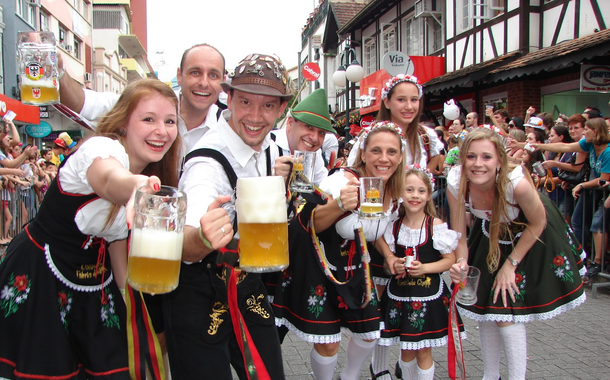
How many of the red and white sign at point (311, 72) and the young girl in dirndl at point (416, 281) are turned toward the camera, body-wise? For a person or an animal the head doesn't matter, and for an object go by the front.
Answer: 2

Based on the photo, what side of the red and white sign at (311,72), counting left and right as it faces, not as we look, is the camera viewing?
front

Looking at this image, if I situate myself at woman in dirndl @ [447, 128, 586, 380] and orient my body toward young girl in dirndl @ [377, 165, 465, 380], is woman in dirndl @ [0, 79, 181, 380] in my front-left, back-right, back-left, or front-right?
front-left

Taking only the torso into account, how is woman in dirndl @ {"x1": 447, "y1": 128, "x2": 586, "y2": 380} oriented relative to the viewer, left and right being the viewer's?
facing the viewer and to the left of the viewer

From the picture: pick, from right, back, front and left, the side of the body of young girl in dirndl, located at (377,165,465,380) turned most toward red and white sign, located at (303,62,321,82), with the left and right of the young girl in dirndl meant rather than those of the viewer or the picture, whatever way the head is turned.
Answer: back

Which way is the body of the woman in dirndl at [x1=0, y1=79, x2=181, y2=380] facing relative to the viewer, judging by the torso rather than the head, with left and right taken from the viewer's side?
facing the viewer and to the right of the viewer

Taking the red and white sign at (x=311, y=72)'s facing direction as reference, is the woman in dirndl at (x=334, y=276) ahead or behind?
ahead

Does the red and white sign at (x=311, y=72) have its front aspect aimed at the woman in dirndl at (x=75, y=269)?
yes

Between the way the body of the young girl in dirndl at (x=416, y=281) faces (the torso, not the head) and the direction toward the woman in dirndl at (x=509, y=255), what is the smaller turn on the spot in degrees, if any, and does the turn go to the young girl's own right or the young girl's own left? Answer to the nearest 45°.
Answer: approximately 90° to the young girl's own left

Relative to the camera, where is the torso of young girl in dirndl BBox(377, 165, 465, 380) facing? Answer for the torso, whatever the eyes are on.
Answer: toward the camera

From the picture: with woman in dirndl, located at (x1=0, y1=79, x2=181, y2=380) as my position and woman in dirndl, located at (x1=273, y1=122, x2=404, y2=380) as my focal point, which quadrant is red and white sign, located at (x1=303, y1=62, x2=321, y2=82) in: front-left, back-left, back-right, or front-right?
front-left

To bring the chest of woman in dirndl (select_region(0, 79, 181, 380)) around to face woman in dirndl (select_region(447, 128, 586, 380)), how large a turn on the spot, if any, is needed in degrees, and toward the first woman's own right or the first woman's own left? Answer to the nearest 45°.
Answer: approximately 45° to the first woman's own left
